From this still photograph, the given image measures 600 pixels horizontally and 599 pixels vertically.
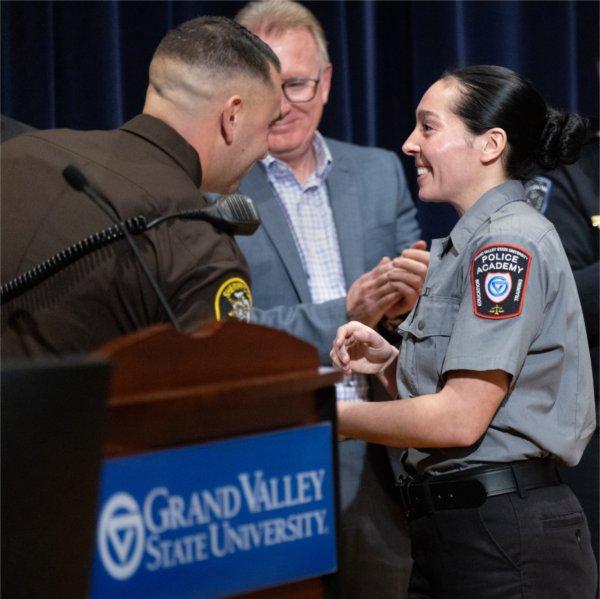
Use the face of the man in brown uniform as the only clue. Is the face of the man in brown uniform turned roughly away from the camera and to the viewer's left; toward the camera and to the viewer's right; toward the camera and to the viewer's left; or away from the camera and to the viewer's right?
away from the camera and to the viewer's right

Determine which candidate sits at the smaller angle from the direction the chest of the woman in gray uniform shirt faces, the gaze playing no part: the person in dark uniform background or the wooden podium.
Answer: the wooden podium

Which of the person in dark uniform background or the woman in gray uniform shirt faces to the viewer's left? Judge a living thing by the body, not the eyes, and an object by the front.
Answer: the woman in gray uniform shirt

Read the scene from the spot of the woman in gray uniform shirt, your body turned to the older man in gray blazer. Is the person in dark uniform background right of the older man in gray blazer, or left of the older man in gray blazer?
right

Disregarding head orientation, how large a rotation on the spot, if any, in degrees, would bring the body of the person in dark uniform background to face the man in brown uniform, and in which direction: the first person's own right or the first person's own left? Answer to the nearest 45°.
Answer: approximately 45° to the first person's own right

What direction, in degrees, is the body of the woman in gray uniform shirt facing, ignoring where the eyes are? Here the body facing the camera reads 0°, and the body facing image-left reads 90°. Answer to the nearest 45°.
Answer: approximately 90°

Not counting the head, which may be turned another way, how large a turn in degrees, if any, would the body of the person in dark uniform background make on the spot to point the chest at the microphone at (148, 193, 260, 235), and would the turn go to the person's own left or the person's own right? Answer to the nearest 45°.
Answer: approximately 45° to the person's own right
